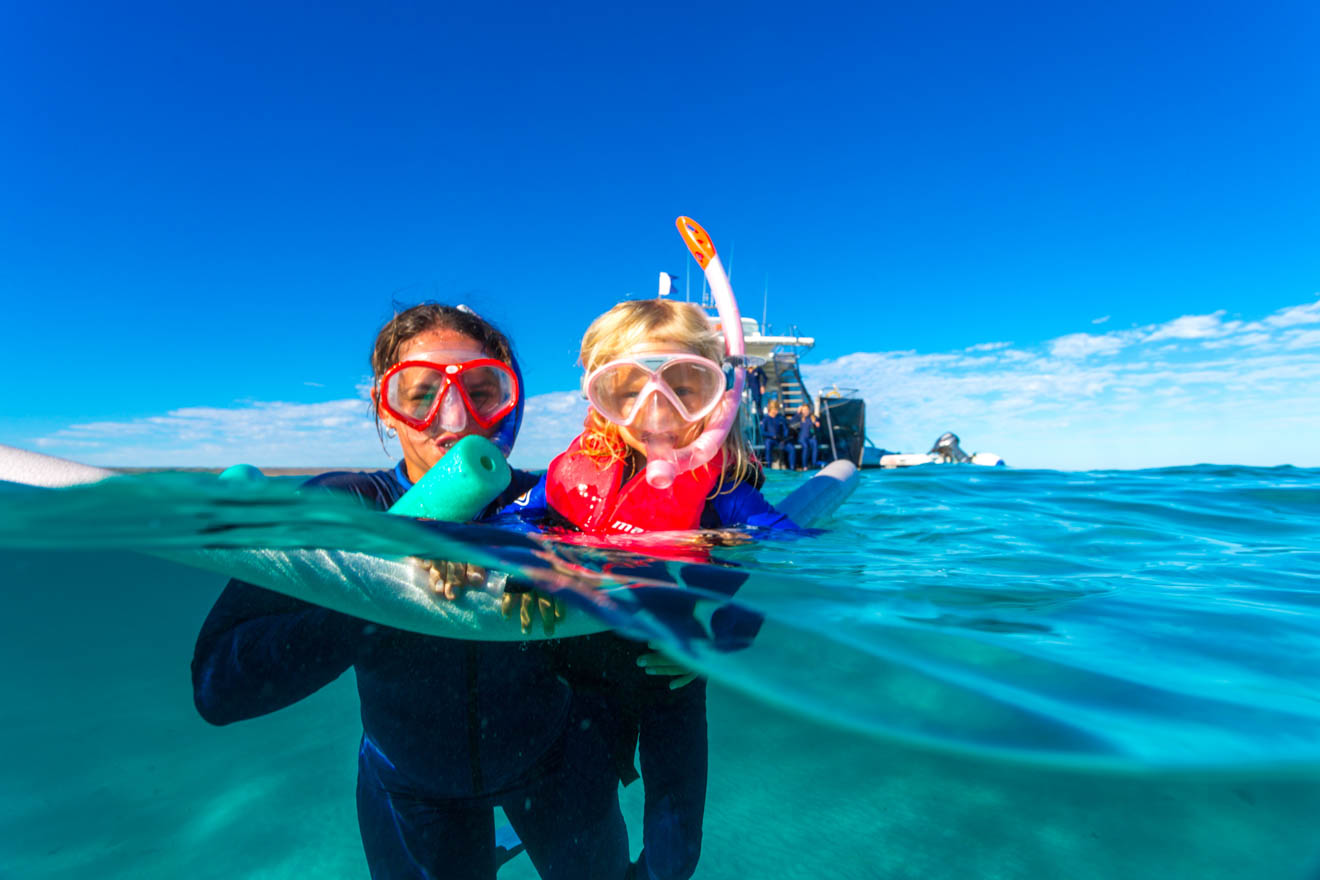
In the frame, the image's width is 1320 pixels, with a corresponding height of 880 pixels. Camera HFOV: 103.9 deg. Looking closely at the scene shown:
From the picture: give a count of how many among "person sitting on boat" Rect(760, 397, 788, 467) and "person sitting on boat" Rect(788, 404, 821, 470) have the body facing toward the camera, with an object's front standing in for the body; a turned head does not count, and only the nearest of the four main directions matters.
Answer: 2

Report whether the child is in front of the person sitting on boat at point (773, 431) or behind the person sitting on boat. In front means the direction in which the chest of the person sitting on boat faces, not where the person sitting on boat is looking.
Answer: in front

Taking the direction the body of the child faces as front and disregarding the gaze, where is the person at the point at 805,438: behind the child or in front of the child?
behind

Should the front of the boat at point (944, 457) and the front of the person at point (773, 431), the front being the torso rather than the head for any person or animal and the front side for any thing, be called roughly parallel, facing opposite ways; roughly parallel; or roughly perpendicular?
roughly perpendicular

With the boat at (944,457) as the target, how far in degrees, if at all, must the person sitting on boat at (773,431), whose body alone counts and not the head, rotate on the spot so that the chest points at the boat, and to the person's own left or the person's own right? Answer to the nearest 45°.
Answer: approximately 90° to the person's own left

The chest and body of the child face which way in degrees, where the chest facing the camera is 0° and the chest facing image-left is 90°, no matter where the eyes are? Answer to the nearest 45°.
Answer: approximately 0°

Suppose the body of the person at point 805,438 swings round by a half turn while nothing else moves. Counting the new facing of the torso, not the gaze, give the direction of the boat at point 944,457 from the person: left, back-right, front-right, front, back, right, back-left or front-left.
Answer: right

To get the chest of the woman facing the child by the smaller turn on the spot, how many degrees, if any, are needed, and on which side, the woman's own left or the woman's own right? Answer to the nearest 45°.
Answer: approximately 135° to the woman's own left

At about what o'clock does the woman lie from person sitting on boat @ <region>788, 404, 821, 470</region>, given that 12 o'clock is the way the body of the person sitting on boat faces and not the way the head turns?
The woman is roughly at 12 o'clock from the person sitting on boat.
